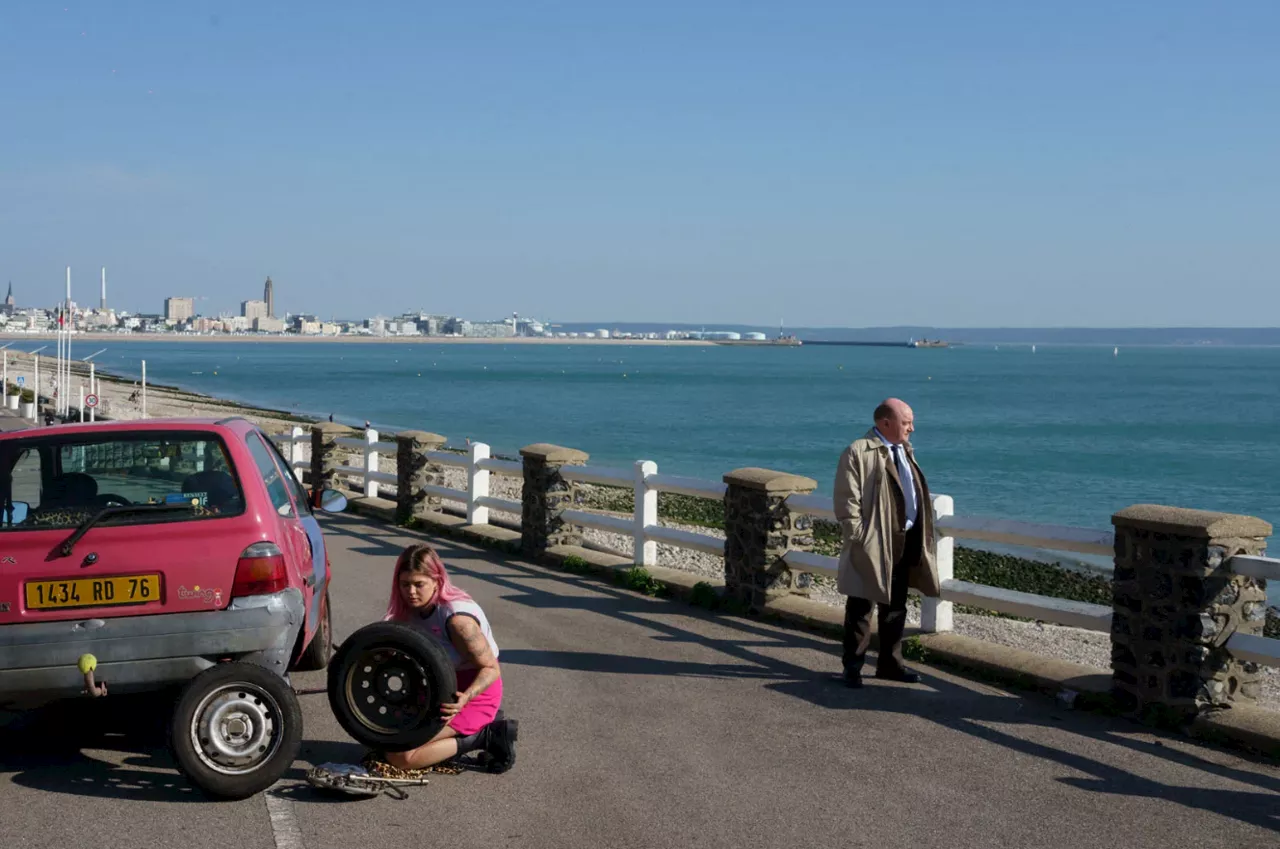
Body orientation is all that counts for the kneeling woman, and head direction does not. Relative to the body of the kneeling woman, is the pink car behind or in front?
in front

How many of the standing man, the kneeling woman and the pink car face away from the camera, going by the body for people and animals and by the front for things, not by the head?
1

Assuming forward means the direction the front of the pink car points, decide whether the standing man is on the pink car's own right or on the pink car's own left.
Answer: on the pink car's own right

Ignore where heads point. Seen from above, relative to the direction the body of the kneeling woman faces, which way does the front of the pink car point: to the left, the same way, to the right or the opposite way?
to the right

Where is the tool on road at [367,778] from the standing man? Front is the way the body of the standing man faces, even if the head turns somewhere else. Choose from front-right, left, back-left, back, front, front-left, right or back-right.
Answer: right

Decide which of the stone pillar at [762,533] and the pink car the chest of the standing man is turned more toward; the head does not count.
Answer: the pink car

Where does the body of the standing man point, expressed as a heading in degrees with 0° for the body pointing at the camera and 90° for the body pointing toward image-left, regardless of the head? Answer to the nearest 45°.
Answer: approximately 315°

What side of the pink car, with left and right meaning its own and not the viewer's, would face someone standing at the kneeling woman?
right

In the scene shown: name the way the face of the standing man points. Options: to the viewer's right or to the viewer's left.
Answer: to the viewer's right

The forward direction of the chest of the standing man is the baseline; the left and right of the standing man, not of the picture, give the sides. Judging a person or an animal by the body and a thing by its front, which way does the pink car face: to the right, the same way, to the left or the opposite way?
the opposite way

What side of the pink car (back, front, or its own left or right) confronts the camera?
back

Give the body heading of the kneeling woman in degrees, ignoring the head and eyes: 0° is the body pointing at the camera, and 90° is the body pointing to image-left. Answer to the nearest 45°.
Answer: approximately 90°

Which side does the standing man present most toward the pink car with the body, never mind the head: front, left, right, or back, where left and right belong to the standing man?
right

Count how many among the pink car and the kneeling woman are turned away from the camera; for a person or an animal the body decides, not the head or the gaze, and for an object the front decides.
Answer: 1

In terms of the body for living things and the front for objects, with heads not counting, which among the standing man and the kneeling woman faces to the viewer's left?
the kneeling woman

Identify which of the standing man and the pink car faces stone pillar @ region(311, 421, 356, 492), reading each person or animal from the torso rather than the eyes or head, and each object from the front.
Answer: the pink car
